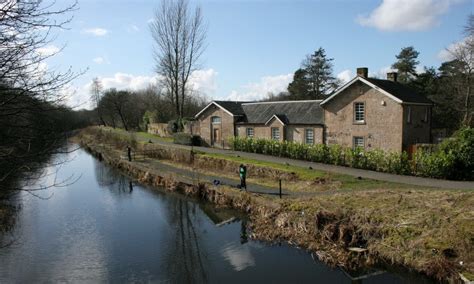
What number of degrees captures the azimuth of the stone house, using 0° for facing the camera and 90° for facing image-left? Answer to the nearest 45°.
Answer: approximately 45°

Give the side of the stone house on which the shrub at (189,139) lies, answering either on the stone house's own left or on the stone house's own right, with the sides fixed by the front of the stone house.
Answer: on the stone house's own right
